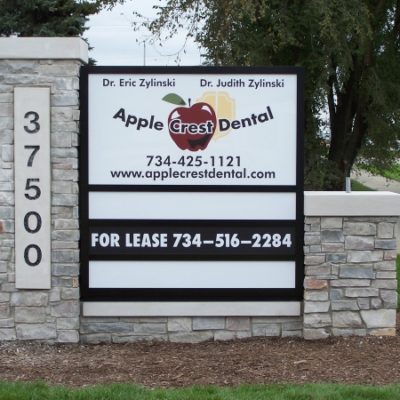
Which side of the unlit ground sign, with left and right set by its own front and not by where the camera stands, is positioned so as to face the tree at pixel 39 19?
back

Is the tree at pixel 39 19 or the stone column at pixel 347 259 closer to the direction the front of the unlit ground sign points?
the stone column

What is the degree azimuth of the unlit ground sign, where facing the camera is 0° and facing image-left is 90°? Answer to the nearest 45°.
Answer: approximately 0°

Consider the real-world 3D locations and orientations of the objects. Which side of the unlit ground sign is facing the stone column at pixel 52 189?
right

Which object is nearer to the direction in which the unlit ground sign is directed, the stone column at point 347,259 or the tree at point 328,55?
the stone column

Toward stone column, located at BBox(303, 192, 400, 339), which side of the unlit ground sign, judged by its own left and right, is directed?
left

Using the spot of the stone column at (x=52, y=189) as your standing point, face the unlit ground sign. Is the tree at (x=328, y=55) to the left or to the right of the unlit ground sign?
left

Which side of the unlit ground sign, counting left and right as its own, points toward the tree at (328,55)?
back
